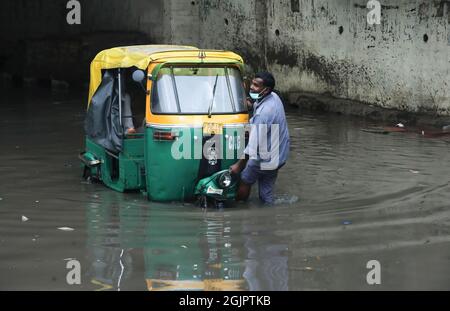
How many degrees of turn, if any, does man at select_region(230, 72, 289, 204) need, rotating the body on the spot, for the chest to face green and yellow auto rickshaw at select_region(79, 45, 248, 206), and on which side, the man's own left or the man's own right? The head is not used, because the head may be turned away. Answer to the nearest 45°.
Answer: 0° — they already face it

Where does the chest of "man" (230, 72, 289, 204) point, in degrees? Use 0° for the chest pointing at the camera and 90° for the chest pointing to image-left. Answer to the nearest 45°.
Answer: approximately 90°

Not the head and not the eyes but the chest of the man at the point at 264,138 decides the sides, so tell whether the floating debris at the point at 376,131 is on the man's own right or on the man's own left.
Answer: on the man's own right

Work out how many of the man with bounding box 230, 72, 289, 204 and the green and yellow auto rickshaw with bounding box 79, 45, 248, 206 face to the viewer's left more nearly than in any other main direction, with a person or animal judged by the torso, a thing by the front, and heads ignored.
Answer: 1

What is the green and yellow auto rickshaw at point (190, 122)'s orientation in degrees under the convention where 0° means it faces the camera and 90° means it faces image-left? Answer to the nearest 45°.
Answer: approximately 315°

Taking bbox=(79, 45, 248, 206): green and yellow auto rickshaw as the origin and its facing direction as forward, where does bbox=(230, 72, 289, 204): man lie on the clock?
The man is roughly at 11 o'clock from the green and yellow auto rickshaw.
